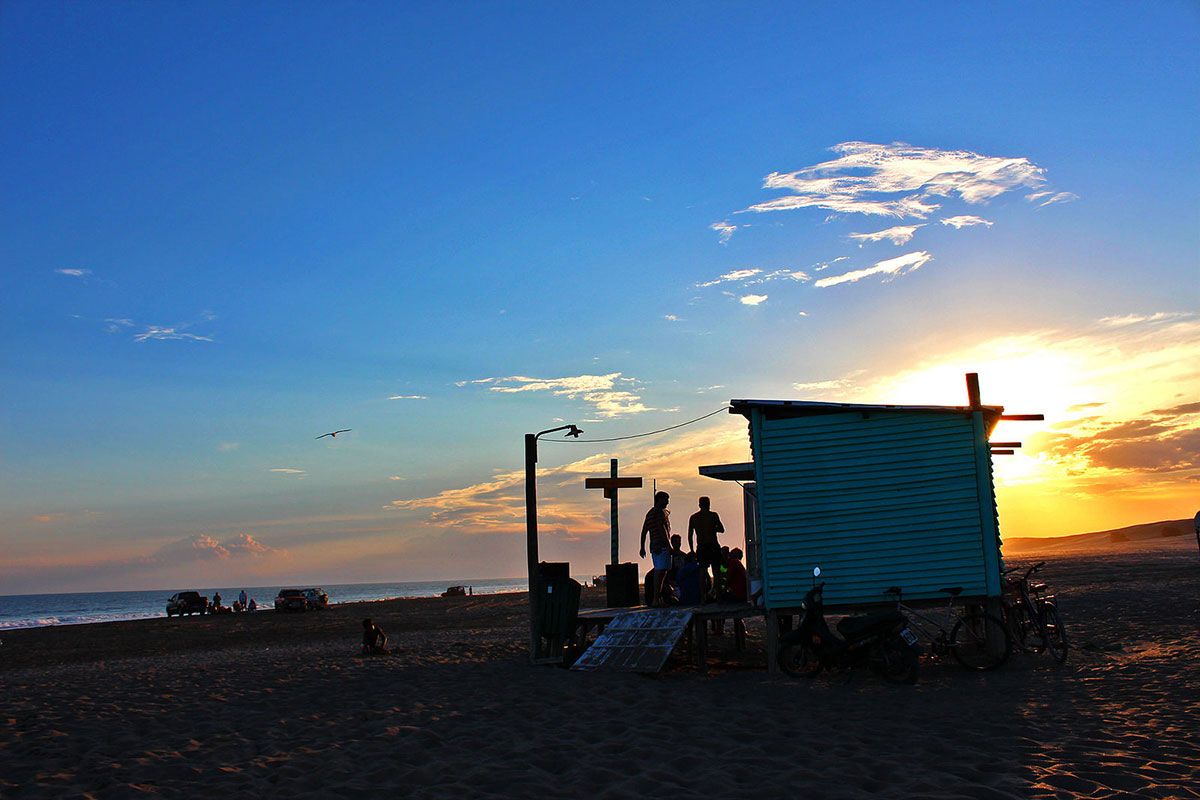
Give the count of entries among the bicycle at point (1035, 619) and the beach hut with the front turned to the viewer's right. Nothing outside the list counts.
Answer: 0

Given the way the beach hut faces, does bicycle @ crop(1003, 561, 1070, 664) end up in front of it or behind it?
behind

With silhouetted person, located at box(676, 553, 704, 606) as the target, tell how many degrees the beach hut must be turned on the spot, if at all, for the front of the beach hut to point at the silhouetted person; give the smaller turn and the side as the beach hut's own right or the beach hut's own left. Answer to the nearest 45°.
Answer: approximately 45° to the beach hut's own right

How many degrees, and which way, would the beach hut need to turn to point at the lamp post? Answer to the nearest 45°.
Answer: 0° — it already faces it

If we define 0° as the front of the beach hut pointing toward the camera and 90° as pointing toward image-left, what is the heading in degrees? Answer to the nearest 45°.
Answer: approximately 90°
